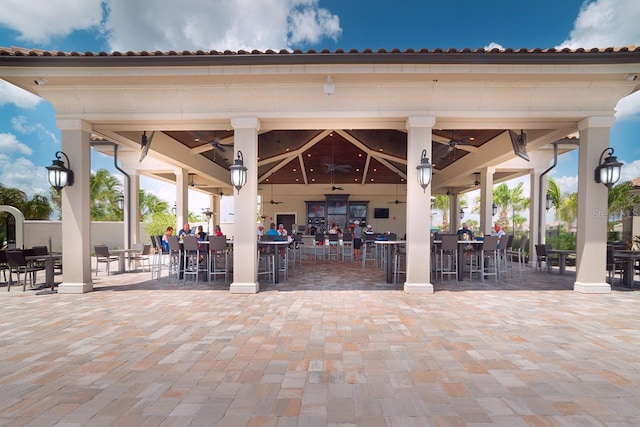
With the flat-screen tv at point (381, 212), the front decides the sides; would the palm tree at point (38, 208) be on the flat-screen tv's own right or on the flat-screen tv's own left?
on the flat-screen tv's own right

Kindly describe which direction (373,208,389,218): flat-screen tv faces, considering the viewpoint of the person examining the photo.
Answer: facing the viewer

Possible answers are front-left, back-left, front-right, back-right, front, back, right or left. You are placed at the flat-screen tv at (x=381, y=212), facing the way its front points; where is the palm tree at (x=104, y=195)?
right

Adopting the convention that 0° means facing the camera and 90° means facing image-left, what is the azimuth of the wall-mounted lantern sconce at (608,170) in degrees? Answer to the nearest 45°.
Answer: approximately 315°

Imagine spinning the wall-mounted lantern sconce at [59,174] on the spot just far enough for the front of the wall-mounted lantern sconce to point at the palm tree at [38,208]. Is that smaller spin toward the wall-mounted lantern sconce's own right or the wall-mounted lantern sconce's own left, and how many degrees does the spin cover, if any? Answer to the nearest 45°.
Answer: approximately 135° to the wall-mounted lantern sconce's own right

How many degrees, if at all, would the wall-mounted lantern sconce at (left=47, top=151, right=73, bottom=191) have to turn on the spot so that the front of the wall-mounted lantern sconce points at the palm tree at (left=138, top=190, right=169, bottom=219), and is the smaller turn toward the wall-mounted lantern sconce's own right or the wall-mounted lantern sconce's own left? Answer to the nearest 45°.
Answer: approximately 135° to the wall-mounted lantern sconce's own right

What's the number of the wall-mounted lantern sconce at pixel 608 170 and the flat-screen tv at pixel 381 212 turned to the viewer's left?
0

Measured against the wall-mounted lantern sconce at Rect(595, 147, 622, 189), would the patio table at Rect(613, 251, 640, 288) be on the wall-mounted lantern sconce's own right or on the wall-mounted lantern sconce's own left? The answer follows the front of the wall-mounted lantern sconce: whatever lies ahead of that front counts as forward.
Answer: on the wall-mounted lantern sconce's own left

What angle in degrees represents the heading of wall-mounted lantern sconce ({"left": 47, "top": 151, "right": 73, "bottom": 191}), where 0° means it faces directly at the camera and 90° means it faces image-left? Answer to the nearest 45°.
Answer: approximately 45°
